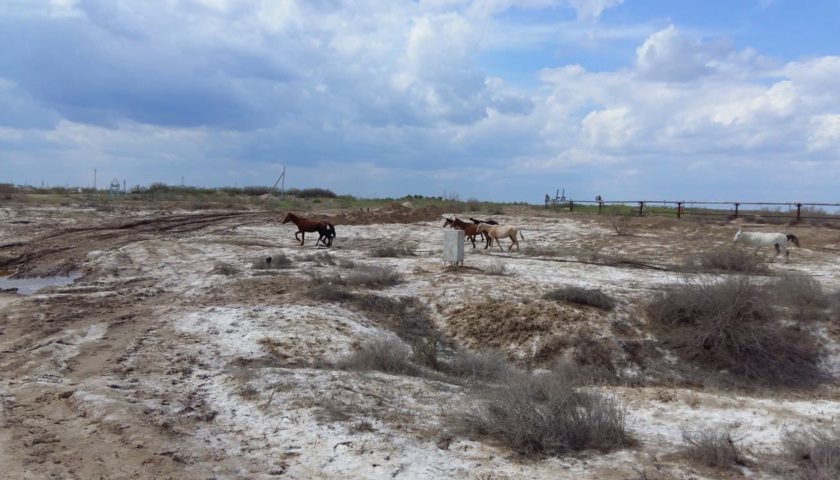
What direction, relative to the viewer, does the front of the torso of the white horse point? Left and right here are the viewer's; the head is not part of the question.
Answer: facing to the left of the viewer

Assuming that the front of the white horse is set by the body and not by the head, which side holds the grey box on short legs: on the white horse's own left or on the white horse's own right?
on the white horse's own left

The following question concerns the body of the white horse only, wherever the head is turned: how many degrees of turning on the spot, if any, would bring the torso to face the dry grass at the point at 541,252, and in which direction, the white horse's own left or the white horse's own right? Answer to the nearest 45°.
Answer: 0° — it already faces it

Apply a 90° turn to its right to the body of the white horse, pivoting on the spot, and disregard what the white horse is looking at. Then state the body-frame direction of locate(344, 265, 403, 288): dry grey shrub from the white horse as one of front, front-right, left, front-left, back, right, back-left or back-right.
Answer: back-left
